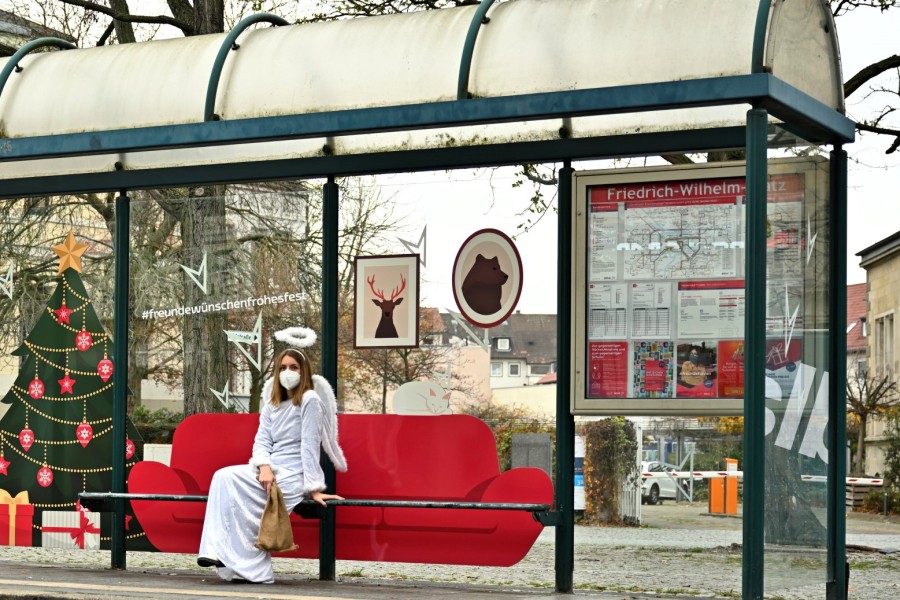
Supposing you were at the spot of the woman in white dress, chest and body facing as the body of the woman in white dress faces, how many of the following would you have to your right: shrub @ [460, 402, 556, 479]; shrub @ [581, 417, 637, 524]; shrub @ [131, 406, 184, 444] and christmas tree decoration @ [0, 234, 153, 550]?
2

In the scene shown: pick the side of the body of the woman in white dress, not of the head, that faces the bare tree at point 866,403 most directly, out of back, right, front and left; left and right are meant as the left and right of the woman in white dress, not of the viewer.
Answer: back

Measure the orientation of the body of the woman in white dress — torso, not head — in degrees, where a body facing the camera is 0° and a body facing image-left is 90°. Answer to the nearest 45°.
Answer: approximately 45°

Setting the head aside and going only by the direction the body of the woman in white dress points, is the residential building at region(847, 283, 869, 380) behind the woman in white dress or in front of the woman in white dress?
behind

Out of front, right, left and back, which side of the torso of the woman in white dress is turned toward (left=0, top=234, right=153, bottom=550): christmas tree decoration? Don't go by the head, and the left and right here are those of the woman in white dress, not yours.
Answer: right

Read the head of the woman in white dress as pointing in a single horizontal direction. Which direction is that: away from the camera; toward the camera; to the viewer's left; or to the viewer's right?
toward the camera

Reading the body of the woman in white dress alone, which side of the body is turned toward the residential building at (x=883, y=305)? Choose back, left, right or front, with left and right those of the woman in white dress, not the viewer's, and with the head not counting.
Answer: back

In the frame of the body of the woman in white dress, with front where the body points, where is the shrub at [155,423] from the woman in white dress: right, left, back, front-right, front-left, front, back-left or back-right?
right

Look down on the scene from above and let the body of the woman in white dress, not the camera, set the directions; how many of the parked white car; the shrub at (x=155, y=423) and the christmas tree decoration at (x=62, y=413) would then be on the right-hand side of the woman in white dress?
2
